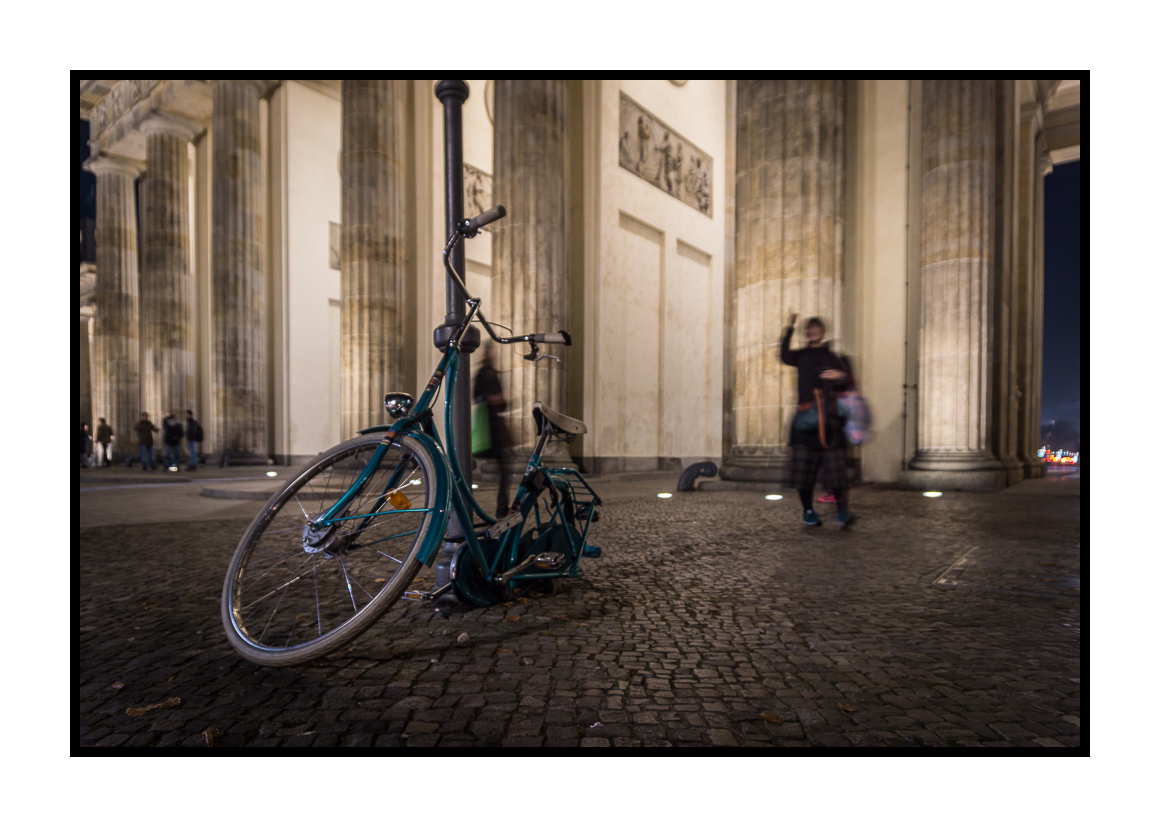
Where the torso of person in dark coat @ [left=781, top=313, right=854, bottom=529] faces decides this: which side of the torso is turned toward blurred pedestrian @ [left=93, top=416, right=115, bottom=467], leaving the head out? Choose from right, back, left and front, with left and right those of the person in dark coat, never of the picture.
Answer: right

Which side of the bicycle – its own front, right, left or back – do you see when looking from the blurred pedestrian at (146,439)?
right

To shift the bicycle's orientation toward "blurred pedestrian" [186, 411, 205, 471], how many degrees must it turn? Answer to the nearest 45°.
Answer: approximately 135° to its right

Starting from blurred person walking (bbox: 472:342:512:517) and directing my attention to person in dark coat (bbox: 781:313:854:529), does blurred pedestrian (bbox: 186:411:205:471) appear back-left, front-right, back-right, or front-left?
back-left

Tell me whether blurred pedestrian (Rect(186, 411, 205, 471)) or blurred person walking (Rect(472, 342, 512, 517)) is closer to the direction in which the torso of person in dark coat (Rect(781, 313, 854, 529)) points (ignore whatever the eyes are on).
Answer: the blurred person walking

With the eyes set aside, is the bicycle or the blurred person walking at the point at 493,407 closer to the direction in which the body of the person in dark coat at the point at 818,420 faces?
the bicycle

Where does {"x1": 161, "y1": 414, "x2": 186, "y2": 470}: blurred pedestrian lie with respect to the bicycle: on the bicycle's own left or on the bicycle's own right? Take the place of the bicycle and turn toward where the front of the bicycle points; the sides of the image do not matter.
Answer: on the bicycle's own right
